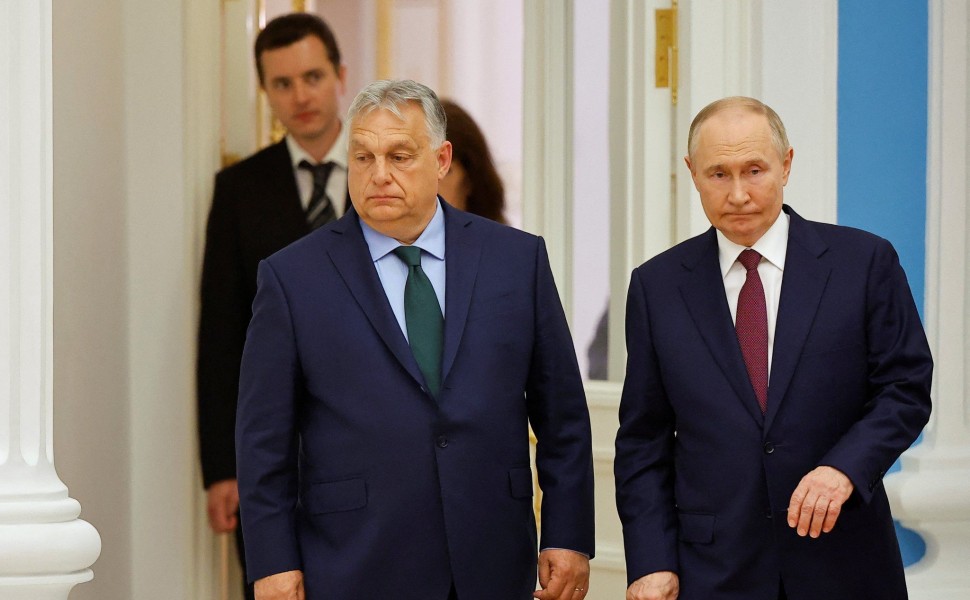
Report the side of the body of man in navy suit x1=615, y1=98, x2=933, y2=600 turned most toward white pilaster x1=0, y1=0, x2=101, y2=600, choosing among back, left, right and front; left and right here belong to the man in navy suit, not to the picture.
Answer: right

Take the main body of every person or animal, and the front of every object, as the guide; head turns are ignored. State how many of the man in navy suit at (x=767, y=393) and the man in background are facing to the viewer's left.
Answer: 0

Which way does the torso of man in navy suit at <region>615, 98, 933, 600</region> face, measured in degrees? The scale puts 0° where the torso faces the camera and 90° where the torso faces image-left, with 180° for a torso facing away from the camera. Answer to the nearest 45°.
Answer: approximately 0°

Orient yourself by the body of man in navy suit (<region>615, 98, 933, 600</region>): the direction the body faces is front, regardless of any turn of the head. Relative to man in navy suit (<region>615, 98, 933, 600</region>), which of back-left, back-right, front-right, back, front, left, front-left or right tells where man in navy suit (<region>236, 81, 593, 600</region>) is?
right

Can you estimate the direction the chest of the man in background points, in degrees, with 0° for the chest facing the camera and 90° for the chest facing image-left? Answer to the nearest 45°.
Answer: approximately 315°

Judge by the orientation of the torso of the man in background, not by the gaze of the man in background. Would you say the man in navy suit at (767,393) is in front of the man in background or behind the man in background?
in front
